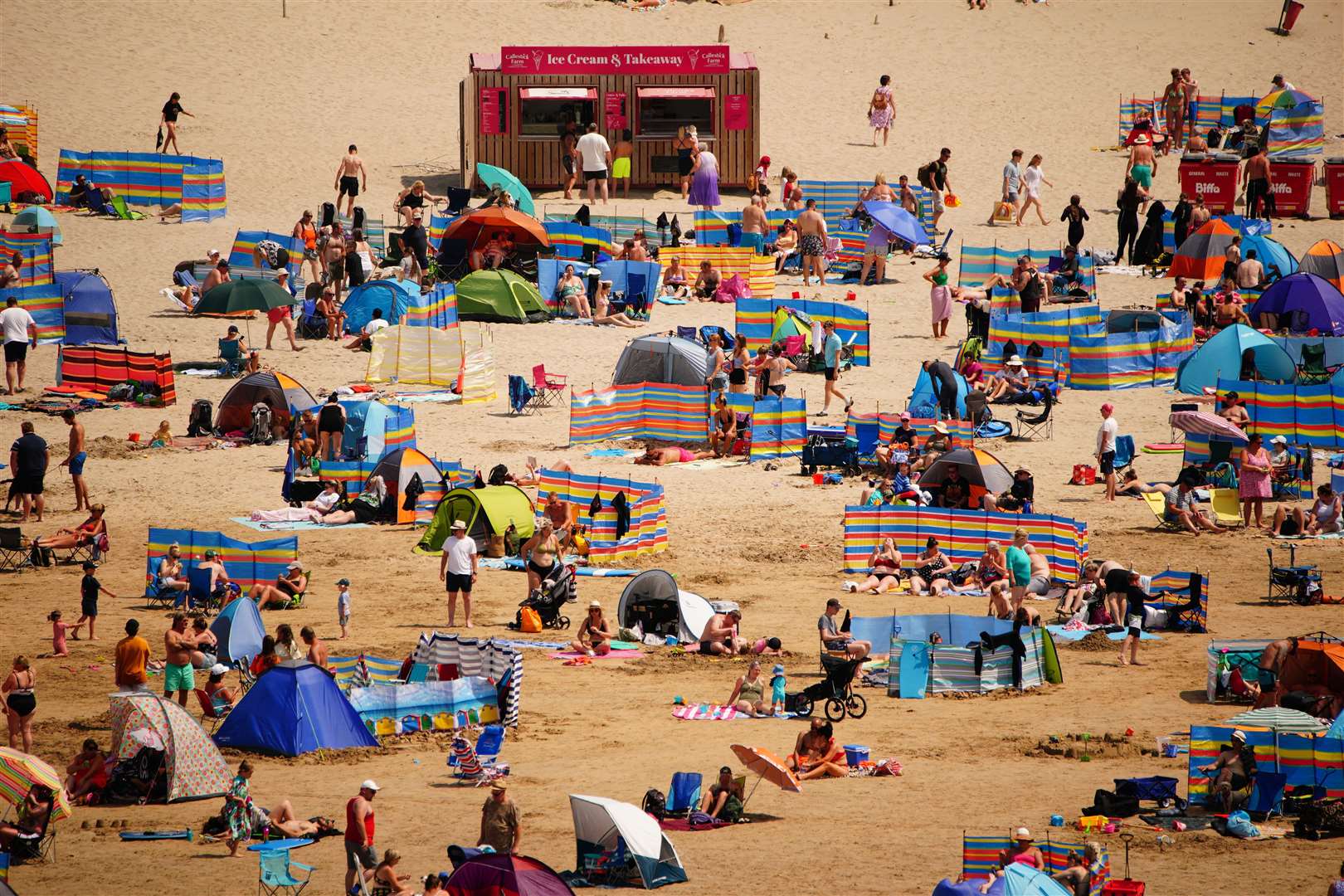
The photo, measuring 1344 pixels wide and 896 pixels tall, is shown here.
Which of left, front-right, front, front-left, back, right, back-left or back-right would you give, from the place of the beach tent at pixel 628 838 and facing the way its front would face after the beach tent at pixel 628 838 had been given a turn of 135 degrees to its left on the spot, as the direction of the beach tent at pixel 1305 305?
front-left

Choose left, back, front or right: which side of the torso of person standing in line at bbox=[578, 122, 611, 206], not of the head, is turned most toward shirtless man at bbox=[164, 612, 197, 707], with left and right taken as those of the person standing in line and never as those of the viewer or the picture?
back

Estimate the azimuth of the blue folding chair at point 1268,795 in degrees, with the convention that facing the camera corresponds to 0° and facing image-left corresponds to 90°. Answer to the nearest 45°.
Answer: approximately 45°

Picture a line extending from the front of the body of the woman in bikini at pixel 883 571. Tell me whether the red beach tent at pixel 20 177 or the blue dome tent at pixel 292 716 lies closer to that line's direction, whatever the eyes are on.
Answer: the blue dome tent

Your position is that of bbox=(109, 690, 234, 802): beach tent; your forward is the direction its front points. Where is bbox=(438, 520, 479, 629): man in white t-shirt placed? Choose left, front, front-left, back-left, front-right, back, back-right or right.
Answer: back

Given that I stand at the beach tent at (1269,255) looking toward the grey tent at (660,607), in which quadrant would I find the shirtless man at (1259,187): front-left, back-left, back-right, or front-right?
back-right

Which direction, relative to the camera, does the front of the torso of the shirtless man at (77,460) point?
to the viewer's left

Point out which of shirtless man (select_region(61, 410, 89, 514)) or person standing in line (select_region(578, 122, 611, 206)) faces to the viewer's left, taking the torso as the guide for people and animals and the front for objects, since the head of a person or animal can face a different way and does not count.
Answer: the shirtless man

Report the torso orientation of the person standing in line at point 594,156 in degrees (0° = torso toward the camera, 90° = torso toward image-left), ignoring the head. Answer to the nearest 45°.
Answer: approximately 180°

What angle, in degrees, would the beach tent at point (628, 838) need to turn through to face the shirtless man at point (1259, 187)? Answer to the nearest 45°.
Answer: approximately 180°

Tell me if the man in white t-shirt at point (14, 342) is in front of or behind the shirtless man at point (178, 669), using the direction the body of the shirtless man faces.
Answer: behind

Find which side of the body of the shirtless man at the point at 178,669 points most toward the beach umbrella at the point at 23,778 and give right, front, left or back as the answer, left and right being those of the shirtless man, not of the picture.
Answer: right
